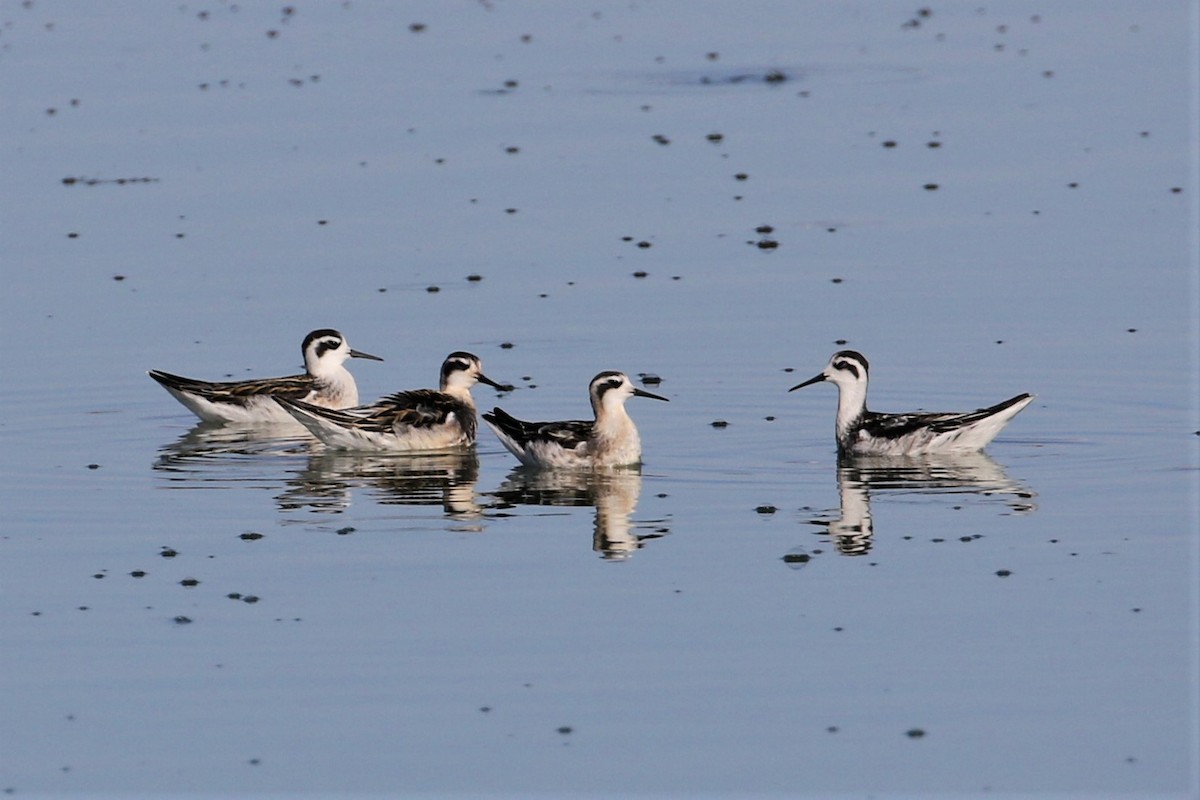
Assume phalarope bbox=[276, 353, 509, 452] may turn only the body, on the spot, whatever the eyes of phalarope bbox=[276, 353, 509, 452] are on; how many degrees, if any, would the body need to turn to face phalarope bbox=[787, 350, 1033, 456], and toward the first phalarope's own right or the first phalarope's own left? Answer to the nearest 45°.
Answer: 0° — it already faces it

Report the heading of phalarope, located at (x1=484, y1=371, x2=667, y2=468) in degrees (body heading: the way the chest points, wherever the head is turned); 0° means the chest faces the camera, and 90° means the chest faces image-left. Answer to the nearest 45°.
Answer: approximately 270°

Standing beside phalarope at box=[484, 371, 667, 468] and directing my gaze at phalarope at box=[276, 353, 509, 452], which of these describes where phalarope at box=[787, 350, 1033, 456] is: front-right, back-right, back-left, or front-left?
back-right

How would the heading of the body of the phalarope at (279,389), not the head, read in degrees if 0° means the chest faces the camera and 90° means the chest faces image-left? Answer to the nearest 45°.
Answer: approximately 270°

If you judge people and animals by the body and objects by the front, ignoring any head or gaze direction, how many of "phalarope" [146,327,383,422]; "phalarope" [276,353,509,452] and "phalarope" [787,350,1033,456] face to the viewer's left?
1

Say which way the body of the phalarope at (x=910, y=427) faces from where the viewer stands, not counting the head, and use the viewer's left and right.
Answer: facing to the left of the viewer

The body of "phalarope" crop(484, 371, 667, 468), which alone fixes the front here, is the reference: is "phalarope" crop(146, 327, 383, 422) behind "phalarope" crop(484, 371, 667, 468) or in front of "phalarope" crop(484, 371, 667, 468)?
behind

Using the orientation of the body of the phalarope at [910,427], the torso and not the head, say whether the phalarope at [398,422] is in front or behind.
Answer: in front

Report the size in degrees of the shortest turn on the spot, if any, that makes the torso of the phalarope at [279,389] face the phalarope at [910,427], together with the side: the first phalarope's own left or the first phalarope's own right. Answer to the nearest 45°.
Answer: approximately 45° to the first phalarope's own right

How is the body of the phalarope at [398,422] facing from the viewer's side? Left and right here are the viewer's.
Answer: facing to the right of the viewer

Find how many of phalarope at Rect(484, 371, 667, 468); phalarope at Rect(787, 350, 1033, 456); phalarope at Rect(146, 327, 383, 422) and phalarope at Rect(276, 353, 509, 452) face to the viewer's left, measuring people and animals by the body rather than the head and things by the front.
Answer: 1

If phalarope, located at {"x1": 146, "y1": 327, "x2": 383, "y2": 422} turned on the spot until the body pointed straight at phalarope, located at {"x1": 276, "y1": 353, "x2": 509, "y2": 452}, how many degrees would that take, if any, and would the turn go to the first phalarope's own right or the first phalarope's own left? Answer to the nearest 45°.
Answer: approximately 45° to the first phalarope's own right

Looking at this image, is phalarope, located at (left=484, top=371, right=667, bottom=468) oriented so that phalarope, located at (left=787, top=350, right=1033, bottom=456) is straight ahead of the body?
yes

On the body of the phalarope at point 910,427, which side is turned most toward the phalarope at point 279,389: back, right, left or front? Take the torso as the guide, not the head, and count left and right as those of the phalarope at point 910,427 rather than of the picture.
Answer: front

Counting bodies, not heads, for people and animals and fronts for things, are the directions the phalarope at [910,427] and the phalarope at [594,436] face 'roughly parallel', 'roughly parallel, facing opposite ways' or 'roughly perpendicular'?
roughly parallel, facing opposite ways
